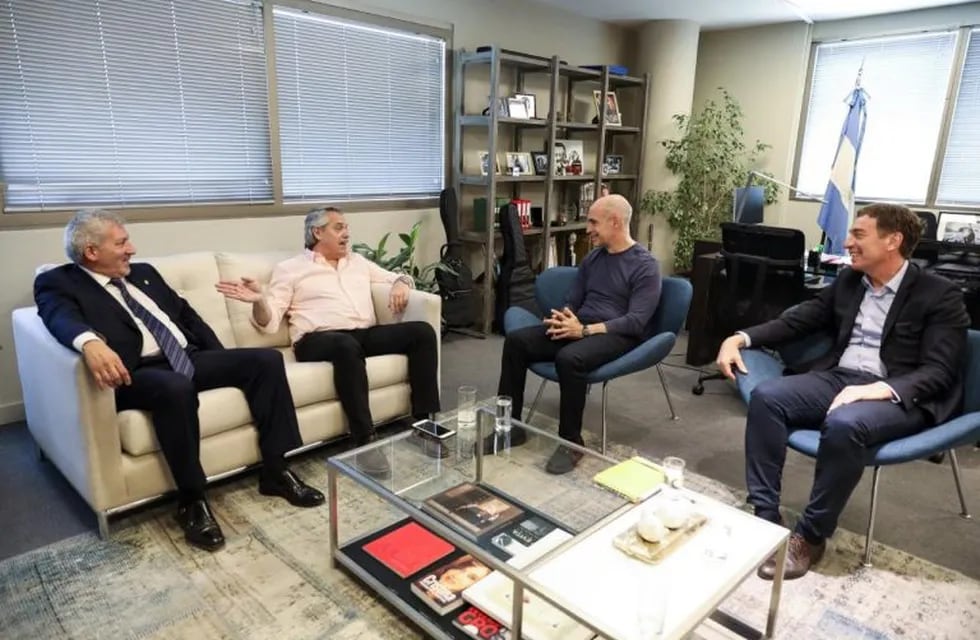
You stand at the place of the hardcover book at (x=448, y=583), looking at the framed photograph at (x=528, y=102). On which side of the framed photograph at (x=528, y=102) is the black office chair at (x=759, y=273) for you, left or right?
right

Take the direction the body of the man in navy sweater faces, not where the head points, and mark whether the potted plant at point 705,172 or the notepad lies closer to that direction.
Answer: the notepad

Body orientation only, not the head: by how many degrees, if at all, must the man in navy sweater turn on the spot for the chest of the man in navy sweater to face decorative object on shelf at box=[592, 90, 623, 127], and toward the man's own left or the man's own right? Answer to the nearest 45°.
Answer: approximately 135° to the man's own right

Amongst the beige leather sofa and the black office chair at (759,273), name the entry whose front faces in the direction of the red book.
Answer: the beige leather sofa

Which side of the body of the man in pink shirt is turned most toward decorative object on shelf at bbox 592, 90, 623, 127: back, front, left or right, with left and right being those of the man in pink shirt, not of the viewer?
left

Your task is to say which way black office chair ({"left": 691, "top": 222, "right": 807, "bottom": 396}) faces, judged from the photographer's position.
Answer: facing away from the viewer and to the right of the viewer

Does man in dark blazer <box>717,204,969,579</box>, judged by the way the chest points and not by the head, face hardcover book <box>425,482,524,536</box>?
yes

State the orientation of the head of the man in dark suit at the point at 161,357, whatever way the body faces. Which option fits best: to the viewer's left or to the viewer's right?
to the viewer's right

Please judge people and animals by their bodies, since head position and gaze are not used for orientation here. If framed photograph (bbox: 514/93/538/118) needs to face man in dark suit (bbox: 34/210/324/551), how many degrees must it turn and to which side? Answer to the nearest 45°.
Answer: approximately 45° to its right

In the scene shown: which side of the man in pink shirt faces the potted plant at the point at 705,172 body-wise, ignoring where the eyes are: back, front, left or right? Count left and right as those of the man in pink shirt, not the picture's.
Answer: left

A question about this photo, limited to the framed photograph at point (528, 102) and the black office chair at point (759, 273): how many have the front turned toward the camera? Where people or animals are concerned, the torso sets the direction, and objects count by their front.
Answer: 1

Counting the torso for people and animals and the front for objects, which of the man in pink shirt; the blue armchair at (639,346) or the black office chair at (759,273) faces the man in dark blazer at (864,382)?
the man in pink shirt
